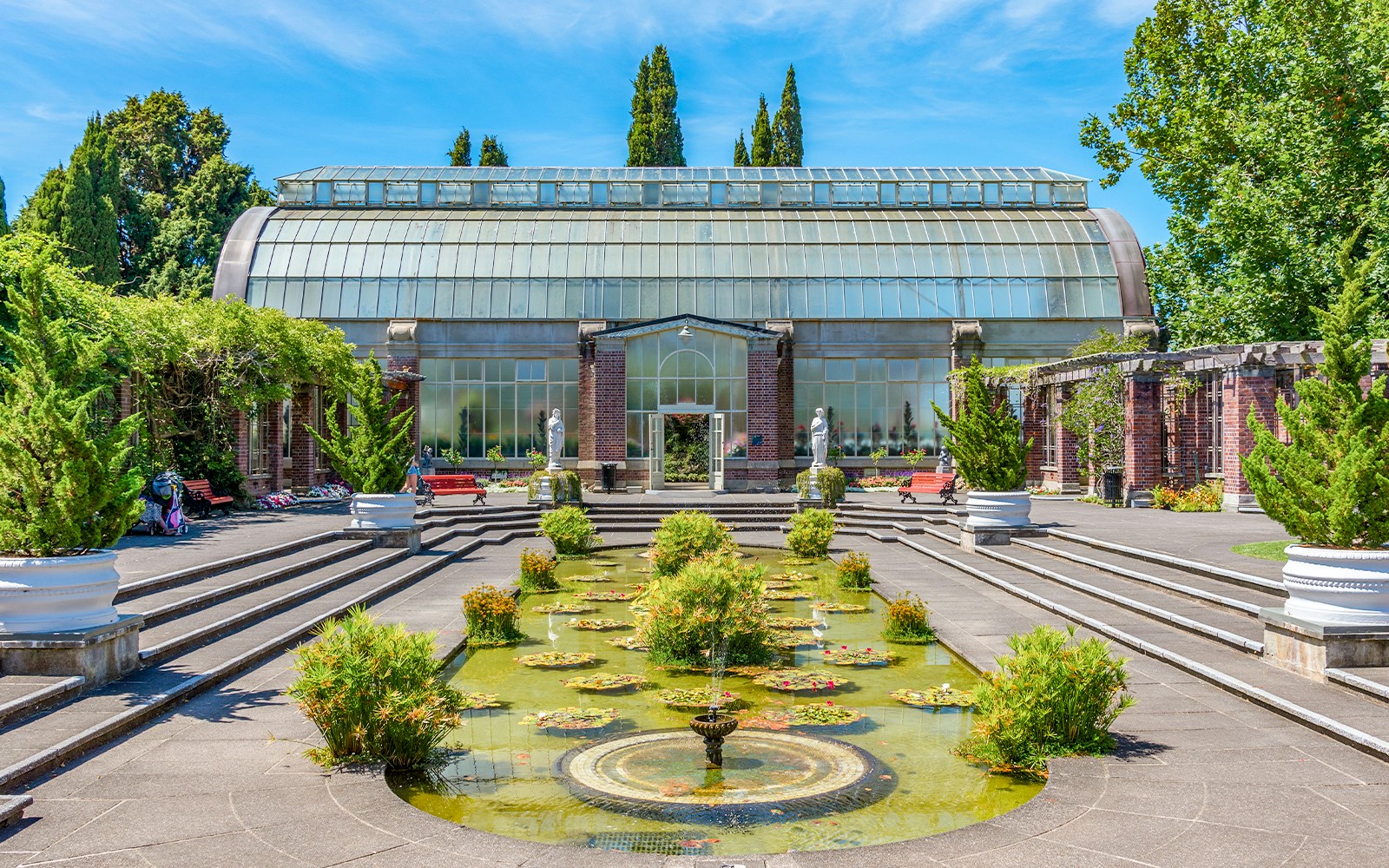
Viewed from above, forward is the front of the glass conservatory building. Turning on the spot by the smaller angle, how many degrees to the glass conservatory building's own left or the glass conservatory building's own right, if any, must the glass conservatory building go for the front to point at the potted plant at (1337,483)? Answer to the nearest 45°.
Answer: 0° — it already faces it

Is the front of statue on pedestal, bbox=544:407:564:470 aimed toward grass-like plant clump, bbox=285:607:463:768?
yes

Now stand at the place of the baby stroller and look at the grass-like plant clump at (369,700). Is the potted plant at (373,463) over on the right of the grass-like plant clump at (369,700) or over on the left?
left

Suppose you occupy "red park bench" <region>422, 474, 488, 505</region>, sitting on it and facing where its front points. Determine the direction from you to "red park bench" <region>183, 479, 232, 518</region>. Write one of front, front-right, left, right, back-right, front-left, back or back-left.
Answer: right

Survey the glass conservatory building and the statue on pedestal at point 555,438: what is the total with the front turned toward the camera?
2
